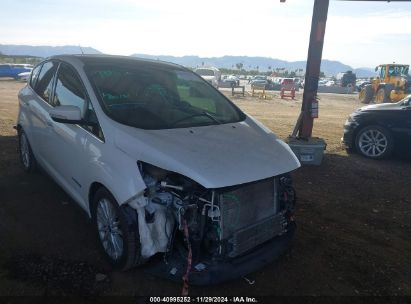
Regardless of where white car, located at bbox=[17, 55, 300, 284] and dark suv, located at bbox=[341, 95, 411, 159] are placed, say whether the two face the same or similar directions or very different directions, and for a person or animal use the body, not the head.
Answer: very different directions

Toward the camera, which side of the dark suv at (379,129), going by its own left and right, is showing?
left

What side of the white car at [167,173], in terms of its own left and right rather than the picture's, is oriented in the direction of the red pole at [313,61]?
left

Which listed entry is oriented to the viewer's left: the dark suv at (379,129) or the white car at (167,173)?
the dark suv

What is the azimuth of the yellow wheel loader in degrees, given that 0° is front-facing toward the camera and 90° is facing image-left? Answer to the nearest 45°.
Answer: approximately 45°

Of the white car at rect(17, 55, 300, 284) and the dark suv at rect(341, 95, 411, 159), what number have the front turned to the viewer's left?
1

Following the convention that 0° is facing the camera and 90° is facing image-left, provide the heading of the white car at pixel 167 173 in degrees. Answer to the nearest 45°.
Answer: approximately 315°

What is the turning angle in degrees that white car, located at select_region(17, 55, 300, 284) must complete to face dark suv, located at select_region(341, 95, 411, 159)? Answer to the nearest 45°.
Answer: approximately 90° to its left

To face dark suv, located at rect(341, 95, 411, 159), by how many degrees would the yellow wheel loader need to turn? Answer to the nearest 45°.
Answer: approximately 45° to its left

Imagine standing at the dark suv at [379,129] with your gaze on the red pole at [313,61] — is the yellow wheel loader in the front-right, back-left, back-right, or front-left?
back-right

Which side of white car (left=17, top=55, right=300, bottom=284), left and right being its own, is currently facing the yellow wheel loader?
left
